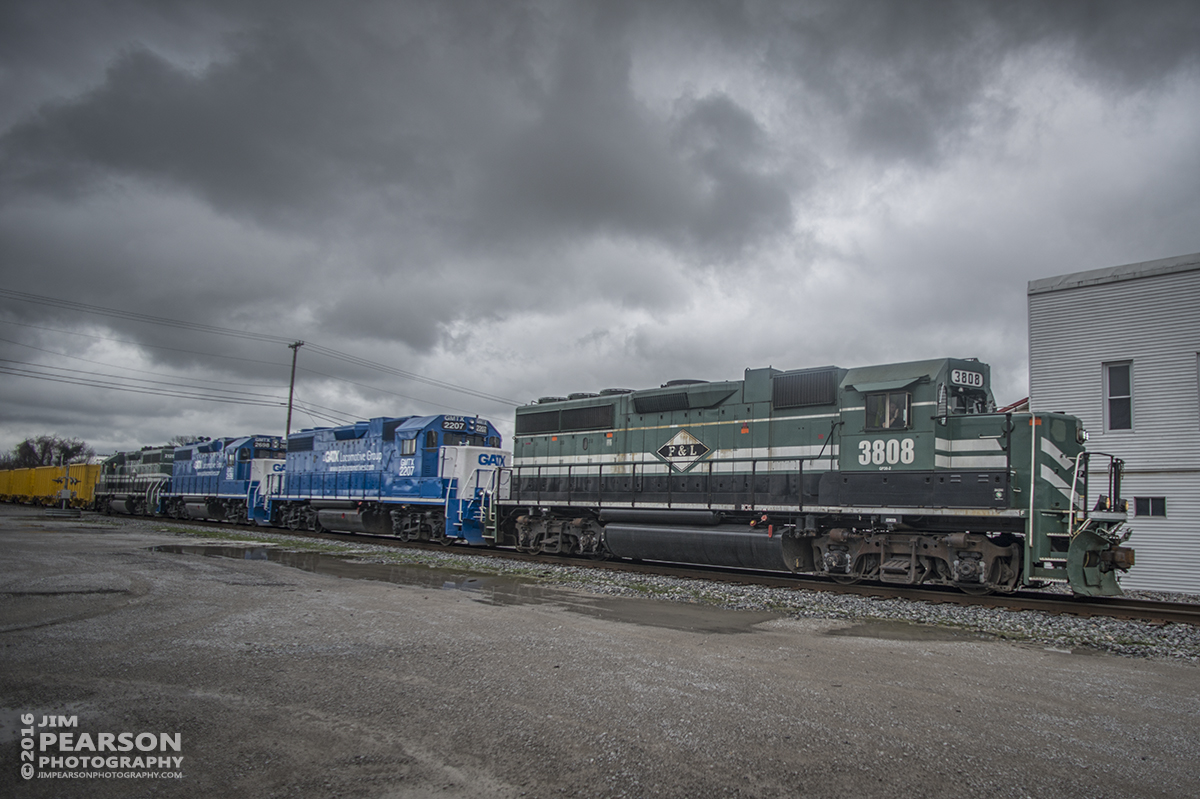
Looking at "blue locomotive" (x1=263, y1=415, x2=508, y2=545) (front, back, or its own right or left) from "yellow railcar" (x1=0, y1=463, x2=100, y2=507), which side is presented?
back

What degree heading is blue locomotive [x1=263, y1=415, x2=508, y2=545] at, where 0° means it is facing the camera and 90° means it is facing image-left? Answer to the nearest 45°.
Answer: approximately 315°

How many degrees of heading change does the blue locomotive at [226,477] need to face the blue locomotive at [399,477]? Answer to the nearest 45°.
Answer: approximately 45° to its right

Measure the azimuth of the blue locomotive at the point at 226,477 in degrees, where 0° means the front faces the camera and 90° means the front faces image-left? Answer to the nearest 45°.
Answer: approximately 315°

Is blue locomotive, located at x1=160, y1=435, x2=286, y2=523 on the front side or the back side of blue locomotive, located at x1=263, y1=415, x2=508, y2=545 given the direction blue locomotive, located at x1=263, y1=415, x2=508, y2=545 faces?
on the back side

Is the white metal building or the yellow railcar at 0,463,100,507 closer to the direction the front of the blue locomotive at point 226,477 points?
the white metal building

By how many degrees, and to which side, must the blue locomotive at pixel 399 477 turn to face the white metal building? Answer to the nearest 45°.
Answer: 0° — it already faces it
